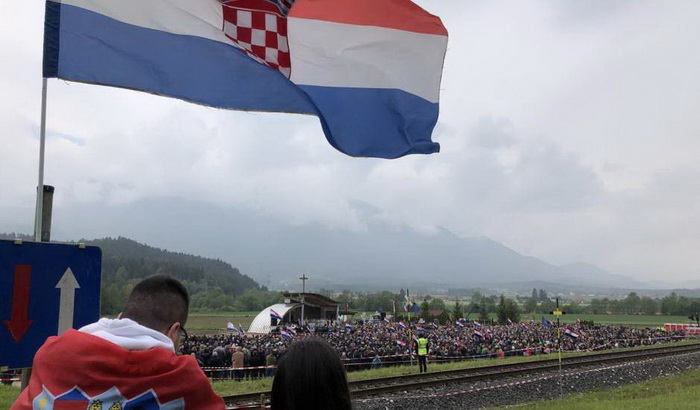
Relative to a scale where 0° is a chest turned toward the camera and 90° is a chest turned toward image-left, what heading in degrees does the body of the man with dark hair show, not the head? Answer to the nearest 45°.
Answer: approximately 225°

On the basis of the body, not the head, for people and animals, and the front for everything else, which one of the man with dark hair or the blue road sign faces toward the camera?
the blue road sign

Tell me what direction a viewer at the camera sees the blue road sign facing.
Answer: facing the viewer

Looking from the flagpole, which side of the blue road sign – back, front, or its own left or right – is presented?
back

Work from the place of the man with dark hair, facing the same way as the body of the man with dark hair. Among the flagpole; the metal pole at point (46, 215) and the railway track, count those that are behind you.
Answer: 0

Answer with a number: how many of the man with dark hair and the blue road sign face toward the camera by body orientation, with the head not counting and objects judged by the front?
1

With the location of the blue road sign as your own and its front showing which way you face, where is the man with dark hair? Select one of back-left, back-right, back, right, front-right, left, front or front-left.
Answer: front

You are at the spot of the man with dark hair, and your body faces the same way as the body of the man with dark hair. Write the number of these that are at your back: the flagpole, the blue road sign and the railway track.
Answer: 0

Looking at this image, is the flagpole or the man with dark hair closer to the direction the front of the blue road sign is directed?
the man with dark hair

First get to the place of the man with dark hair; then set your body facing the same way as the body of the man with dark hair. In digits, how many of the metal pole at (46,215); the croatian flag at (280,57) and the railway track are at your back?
0

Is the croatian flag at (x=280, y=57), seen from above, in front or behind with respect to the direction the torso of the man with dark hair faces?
in front
